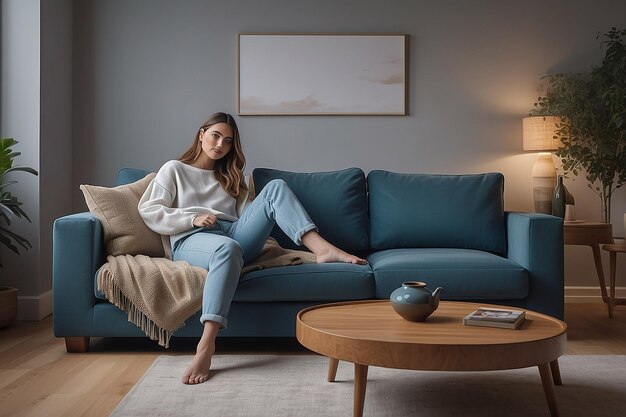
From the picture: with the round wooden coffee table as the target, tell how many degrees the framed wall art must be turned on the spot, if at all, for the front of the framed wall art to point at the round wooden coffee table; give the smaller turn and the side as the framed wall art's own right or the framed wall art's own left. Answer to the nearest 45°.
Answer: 0° — it already faces it

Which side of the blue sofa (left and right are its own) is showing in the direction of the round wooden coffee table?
front

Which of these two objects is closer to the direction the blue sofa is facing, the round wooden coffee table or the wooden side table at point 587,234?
the round wooden coffee table

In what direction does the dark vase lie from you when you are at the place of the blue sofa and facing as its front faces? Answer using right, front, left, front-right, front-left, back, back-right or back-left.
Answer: back-left

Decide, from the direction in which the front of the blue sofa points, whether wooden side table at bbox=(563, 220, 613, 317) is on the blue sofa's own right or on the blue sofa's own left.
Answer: on the blue sofa's own left

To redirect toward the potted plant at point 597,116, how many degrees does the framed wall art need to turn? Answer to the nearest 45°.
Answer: approximately 90° to its left

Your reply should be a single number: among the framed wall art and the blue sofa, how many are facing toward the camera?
2

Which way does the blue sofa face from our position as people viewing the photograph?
facing the viewer

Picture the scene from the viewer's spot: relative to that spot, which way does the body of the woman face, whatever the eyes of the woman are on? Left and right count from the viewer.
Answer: facing the viewer and to the right of the viewer

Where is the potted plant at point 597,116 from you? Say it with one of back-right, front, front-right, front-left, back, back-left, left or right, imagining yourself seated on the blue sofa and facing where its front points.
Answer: back-left

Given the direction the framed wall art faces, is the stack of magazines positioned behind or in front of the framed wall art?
in front
